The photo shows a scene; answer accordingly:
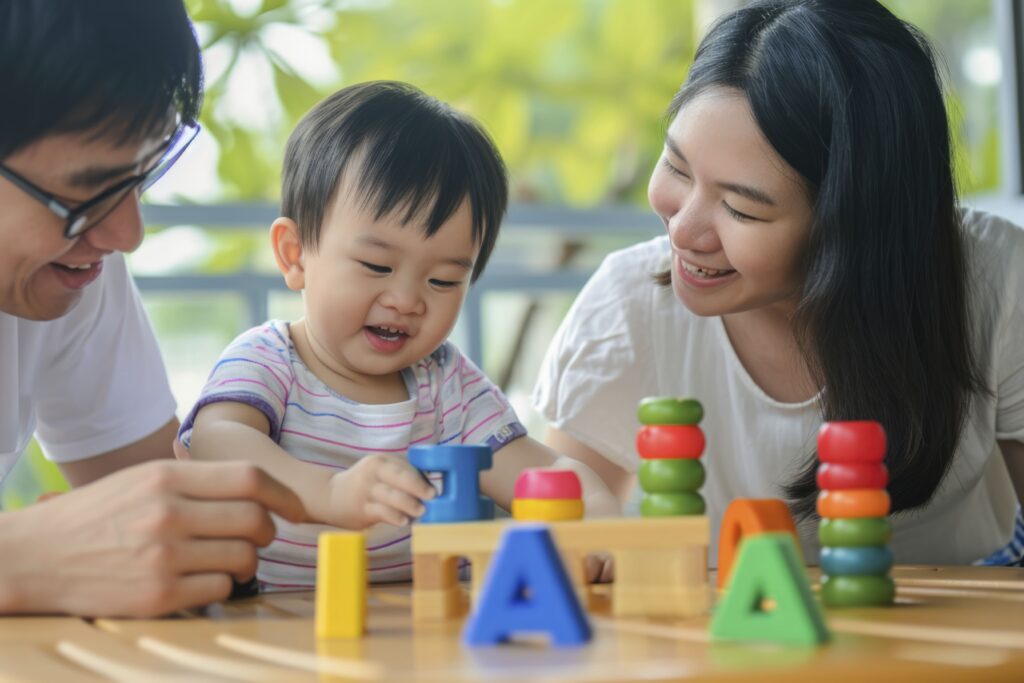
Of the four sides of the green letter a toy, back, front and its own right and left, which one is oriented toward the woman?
back

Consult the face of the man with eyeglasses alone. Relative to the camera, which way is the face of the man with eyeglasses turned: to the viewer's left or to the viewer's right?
to the viewer's right

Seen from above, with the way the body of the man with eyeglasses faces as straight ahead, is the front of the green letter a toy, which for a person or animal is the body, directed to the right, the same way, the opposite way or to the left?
to the right

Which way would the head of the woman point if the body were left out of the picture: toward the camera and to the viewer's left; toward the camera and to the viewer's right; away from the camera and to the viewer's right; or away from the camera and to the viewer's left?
toward the camera and to the viewer's left

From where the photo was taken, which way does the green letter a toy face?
toward the camera

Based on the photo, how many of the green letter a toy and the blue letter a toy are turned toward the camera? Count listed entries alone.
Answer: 2

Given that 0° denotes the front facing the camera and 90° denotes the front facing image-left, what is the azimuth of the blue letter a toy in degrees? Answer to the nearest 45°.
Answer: approximately 0°

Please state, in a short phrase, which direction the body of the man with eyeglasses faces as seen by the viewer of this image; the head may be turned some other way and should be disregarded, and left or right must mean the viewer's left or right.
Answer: facing the viewer and to the right of the viewer
